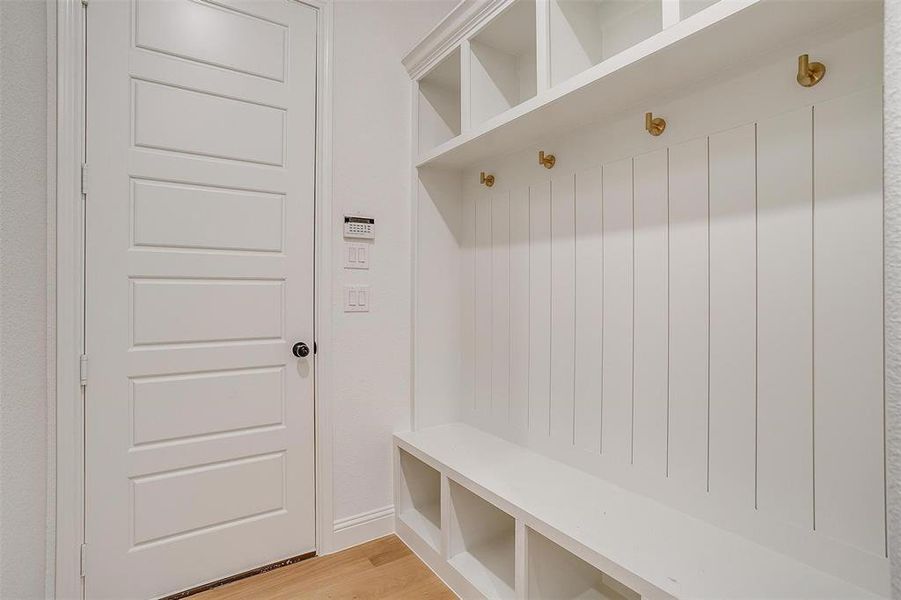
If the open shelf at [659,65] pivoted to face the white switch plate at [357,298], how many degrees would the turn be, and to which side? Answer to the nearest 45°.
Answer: approximately 45° to its right

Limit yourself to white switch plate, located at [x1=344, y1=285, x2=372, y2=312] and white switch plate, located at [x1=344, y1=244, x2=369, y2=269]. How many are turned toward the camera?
2

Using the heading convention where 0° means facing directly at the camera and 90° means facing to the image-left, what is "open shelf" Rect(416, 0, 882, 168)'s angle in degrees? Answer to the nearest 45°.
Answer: approximately 45°

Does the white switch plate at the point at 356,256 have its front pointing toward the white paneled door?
no

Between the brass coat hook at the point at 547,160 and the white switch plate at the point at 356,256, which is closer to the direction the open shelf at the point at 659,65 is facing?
the white switch plate

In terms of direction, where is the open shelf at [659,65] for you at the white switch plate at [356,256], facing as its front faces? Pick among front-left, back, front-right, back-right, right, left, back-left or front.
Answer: front-left

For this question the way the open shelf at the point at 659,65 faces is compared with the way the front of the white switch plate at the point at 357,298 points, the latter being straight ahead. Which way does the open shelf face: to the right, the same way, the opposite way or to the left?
to the right

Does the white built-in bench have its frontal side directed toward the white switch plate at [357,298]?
no

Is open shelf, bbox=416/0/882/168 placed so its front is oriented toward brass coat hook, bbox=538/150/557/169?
no

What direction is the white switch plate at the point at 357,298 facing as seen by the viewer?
toward the camera

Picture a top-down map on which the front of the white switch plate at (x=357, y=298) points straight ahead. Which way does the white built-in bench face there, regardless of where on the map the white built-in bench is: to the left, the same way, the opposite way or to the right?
to the right

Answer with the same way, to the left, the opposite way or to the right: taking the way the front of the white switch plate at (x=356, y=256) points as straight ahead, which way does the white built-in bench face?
to the right

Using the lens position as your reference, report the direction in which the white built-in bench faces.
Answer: facing the viewer and to the left of the viewer

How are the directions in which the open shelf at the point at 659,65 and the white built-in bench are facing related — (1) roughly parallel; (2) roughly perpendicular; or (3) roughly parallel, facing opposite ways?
roughly parallel
